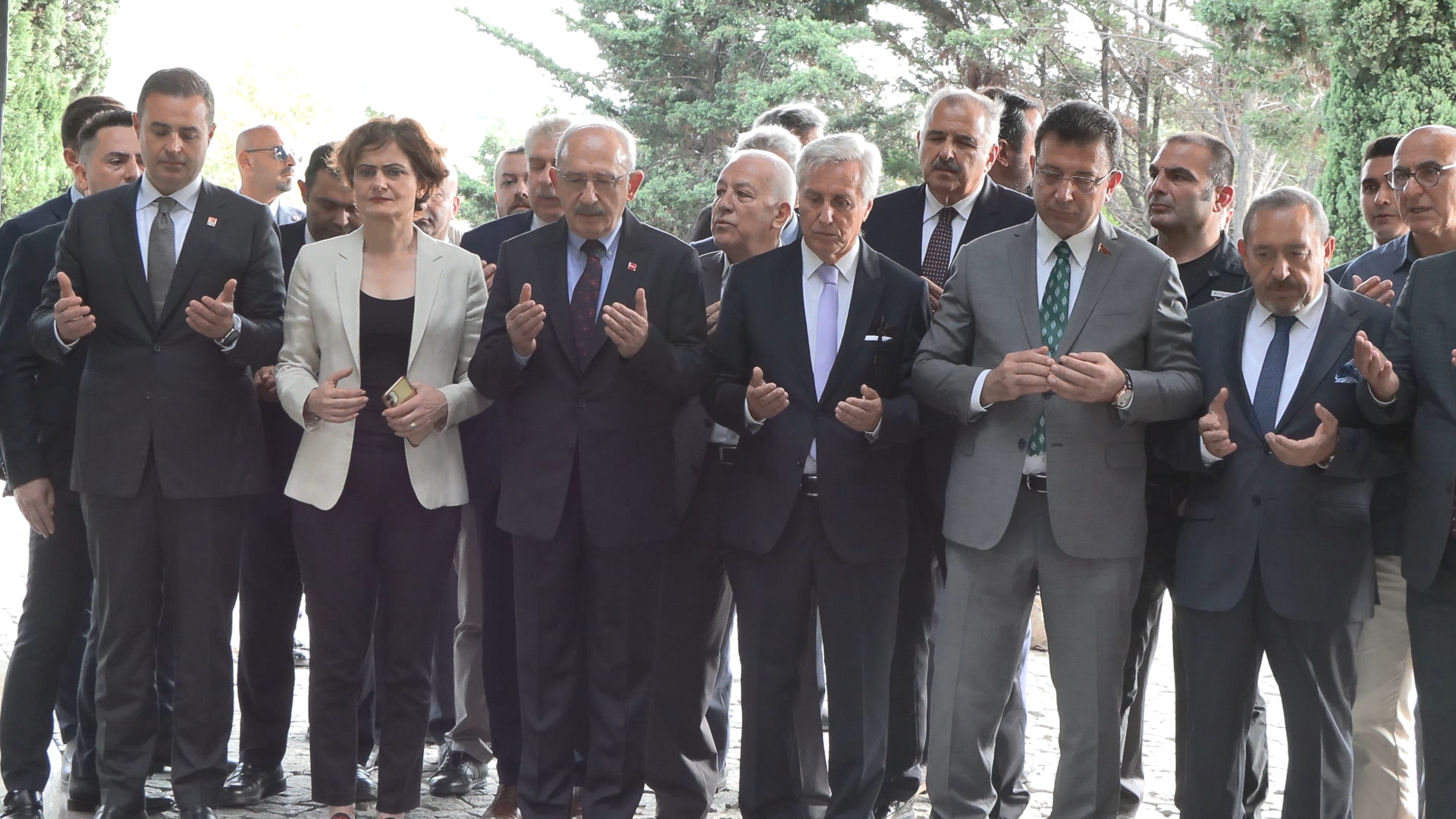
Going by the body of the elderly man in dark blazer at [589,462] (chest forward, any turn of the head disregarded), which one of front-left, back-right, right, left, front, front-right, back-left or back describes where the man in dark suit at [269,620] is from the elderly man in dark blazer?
back-right

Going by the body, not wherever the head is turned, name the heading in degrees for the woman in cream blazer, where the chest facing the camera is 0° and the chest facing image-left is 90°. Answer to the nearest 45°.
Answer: approximately 0°

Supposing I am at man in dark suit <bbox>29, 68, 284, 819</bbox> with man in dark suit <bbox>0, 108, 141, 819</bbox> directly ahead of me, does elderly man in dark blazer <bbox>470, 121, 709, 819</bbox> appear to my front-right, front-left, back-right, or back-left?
back-right

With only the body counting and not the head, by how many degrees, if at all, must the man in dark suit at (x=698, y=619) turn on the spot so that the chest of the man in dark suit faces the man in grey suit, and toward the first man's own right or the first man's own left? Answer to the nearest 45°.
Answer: approximately 90° to the first man's own left

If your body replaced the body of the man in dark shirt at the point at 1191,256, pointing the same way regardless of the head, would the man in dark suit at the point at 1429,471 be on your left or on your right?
on your left

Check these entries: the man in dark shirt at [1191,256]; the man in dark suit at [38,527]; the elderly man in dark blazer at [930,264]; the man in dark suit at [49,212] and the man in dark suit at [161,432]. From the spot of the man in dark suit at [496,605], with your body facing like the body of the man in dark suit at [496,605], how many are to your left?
2

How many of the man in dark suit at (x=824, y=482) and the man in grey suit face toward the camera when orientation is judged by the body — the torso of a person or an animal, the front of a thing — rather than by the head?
2

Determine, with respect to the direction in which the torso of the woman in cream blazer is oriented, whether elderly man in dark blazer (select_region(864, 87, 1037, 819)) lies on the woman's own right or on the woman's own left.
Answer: on the woman's own left

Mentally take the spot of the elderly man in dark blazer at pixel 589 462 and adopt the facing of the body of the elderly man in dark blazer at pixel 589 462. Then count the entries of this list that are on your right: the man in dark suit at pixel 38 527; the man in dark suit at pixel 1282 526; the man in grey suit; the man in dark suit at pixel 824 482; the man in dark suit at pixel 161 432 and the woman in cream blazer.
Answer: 3

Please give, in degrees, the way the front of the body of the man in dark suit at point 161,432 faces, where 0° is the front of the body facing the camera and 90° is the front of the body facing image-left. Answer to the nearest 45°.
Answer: approximately 0°

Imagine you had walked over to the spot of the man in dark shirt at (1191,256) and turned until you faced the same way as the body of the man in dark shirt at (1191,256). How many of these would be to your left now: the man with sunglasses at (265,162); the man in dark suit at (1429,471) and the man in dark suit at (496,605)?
1
